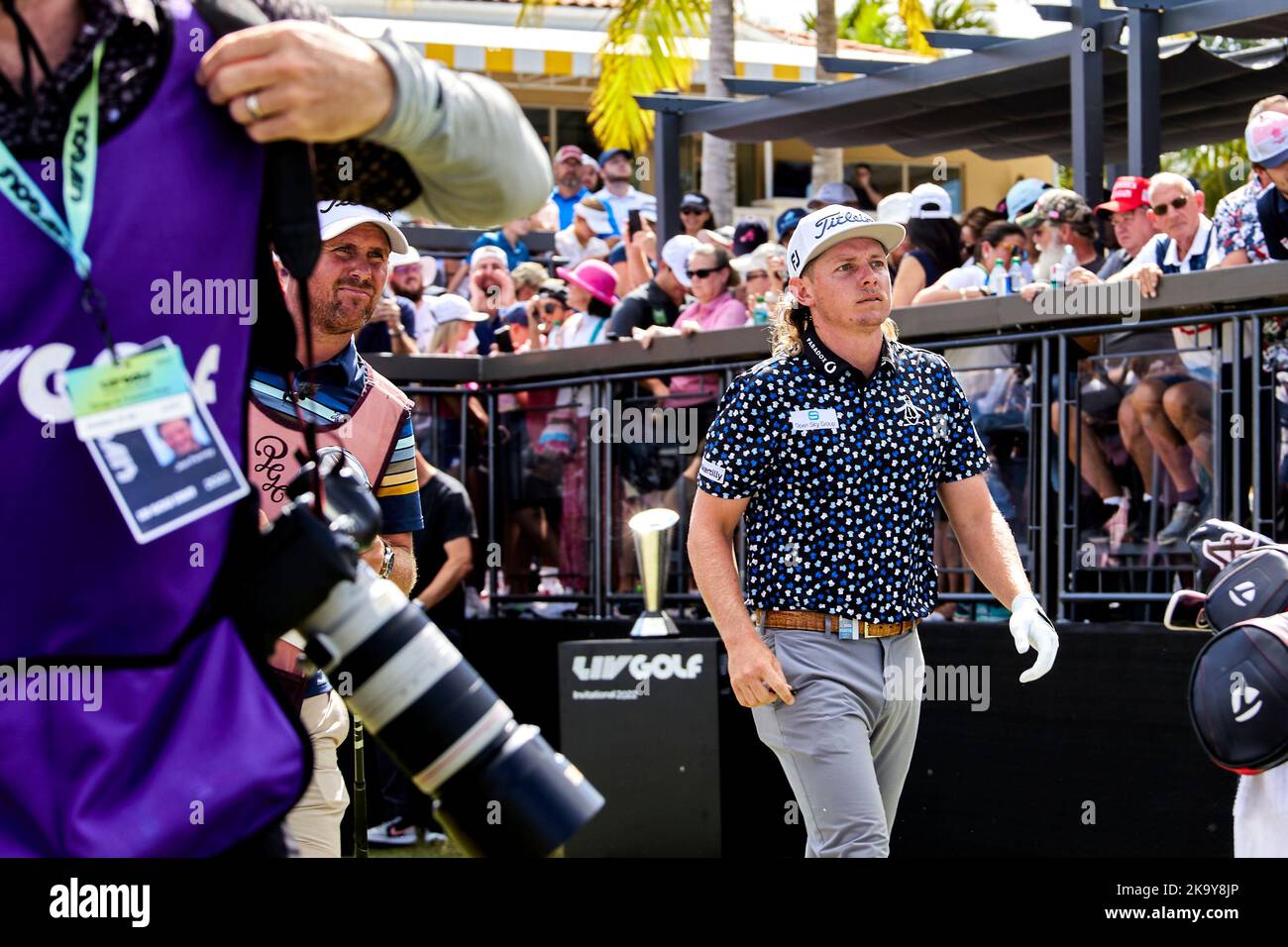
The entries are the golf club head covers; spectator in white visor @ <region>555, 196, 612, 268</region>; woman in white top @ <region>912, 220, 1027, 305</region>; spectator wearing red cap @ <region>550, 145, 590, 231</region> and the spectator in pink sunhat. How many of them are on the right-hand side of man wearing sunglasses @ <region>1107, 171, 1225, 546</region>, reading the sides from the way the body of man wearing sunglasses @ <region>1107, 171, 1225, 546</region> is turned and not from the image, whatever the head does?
4

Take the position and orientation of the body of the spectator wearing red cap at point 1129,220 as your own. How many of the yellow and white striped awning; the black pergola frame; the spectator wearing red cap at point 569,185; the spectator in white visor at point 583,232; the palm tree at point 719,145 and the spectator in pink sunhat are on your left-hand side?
0

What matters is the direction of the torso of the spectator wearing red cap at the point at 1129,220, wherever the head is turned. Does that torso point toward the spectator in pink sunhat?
no

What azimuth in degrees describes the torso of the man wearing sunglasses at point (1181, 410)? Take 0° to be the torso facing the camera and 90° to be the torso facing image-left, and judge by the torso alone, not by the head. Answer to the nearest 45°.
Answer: approximately 45°

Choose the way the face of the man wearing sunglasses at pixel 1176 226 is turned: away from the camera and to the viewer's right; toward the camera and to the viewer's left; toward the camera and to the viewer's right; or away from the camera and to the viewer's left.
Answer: toward the camera and to the viewer's left

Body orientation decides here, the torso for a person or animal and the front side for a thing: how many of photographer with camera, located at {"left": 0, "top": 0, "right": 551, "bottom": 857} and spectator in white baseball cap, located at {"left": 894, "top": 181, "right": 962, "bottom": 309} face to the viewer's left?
0

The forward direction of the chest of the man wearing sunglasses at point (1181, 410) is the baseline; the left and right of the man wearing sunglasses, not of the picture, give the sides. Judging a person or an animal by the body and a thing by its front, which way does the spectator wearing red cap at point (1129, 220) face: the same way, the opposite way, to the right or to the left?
the same way

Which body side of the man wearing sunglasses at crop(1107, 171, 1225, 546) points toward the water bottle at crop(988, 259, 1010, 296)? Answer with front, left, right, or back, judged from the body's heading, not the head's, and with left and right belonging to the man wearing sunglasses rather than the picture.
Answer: right

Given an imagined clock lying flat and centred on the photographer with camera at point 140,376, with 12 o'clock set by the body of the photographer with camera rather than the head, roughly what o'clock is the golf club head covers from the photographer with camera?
The golf club head covers is roughly at 8 o'clock from the photographer with camera.

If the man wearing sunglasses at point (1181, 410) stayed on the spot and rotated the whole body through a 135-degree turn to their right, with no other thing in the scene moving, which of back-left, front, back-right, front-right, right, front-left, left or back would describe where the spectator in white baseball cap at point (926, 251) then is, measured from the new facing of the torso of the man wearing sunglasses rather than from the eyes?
front-left

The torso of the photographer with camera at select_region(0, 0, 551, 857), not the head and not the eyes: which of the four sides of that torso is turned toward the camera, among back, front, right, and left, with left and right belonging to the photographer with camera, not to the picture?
front

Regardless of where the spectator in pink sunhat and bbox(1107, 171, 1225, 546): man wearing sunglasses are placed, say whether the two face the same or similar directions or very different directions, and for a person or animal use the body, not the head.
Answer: same or similar directions
